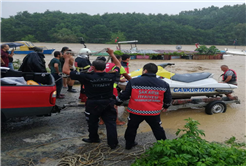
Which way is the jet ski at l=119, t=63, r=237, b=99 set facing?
to the viewer's left

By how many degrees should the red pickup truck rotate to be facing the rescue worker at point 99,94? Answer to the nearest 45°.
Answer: approximately 135° to its left

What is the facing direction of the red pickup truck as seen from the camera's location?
facing to the left of the viewer

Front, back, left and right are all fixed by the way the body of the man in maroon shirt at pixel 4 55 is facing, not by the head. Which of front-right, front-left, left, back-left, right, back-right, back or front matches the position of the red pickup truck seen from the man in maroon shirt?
right

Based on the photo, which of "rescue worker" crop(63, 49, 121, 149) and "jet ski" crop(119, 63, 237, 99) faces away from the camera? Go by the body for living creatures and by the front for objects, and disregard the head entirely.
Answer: the rescue worker

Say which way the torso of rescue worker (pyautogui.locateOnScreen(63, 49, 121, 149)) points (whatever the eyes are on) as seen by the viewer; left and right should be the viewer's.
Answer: facing away from the viewer

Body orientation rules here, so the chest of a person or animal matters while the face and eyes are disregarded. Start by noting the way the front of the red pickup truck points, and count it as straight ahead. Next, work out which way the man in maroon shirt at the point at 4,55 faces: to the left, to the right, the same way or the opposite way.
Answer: the opposite way

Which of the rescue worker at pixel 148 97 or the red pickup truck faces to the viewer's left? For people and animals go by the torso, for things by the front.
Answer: the red pickup truck

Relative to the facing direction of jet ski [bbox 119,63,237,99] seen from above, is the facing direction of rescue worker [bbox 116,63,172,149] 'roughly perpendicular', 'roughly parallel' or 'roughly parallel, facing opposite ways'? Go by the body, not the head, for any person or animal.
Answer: roughly perpendicular

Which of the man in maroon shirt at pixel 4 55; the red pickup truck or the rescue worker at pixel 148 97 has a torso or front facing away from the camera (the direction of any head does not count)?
the rescue worker at pixel 148 97

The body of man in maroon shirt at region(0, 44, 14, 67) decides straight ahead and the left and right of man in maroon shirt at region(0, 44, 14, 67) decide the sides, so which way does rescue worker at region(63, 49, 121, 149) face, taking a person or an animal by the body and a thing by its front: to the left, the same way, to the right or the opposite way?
to the left

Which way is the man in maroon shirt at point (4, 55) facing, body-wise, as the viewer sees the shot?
to the viewer's right

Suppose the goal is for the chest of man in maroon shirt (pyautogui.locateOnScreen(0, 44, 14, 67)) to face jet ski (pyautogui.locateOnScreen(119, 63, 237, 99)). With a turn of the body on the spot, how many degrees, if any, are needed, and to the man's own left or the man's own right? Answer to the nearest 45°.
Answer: approximately 45° to the man's own right

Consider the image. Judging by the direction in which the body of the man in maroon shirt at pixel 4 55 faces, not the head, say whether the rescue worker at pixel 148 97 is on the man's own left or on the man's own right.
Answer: on the man's own right

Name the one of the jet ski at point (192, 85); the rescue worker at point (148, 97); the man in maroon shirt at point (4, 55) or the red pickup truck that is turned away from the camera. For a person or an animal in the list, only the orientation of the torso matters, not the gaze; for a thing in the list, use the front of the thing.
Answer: the rescue worker at point (148, 97)

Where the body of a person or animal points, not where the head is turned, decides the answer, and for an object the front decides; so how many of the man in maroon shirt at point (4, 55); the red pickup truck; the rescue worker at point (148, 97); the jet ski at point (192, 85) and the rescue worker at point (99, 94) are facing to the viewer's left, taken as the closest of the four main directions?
2

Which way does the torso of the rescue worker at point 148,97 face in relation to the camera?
away from the camera
